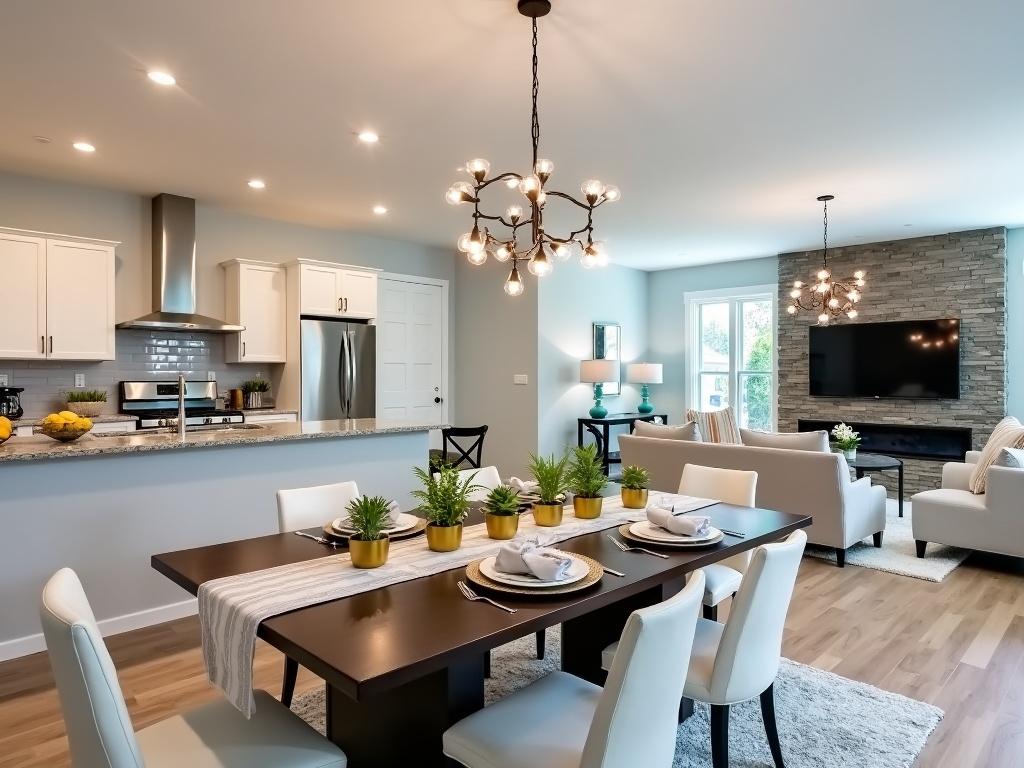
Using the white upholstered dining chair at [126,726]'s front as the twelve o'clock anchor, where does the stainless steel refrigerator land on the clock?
The stainless steel refrigerator is roughly at 11 o'clock from the white upholstered dining chair.

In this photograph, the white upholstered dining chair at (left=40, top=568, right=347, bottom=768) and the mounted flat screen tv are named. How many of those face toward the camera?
1

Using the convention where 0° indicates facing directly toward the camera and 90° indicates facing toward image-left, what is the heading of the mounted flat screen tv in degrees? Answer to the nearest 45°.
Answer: approximately 0°

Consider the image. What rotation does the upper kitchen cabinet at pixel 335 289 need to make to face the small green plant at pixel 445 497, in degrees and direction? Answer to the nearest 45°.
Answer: approximately 45° to its right

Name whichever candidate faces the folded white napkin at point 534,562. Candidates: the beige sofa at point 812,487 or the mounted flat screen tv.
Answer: the mounted flat screen tv

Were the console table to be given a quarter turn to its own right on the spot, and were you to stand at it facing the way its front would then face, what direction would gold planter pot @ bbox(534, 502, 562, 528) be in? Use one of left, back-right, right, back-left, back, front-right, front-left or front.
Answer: front-left

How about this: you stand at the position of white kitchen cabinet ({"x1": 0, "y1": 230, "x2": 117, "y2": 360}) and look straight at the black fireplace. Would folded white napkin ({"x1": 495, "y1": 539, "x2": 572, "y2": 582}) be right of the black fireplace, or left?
right

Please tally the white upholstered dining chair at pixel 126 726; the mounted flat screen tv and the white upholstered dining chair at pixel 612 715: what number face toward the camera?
1

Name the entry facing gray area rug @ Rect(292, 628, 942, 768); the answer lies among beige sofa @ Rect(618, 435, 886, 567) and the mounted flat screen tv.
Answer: the mounted flat screen tv

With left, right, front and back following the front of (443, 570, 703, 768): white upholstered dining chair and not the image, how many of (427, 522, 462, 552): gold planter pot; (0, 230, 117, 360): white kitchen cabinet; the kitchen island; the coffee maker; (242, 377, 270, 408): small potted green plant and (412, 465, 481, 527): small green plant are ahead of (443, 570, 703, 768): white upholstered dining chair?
6

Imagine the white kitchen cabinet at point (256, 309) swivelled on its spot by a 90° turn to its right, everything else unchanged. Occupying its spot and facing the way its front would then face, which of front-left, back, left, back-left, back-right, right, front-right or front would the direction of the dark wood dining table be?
front-left

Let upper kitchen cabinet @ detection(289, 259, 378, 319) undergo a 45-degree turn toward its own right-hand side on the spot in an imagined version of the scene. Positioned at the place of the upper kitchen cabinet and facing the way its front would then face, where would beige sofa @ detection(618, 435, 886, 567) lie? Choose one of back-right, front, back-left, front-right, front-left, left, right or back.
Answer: front-left

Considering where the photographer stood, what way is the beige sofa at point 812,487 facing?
facing away from the viewer and to the right of the viewer

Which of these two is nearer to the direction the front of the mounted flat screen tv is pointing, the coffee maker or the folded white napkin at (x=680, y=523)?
the folded white napkin

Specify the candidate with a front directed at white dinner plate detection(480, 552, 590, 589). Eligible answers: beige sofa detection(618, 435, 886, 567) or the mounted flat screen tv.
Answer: the mounted flat screen tv

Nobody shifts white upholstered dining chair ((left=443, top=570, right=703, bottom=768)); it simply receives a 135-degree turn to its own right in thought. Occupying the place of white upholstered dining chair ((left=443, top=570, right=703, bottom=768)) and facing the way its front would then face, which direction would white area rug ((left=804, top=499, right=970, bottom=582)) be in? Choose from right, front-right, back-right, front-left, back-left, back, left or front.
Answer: front-left
